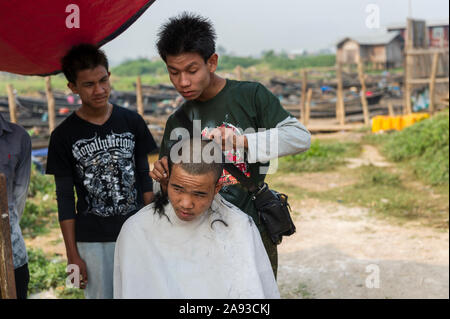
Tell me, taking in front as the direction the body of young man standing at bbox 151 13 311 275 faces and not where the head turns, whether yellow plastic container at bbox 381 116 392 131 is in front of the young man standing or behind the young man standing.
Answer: behind

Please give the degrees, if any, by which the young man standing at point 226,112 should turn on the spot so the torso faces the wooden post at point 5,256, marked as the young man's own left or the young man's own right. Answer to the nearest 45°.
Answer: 0° — they already face it

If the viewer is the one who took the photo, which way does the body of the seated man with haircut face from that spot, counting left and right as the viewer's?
facing the viewer

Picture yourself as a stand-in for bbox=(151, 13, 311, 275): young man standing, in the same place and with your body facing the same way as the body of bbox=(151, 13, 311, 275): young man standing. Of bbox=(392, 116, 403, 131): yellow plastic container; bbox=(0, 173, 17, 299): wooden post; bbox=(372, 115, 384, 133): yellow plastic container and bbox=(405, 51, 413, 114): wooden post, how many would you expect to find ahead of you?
1

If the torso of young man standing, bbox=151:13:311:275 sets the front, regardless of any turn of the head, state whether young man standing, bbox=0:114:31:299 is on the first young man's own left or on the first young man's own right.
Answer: on the first young man's own right

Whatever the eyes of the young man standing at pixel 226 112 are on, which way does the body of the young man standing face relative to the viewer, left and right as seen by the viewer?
facing the viewer and to the left of the viewer
